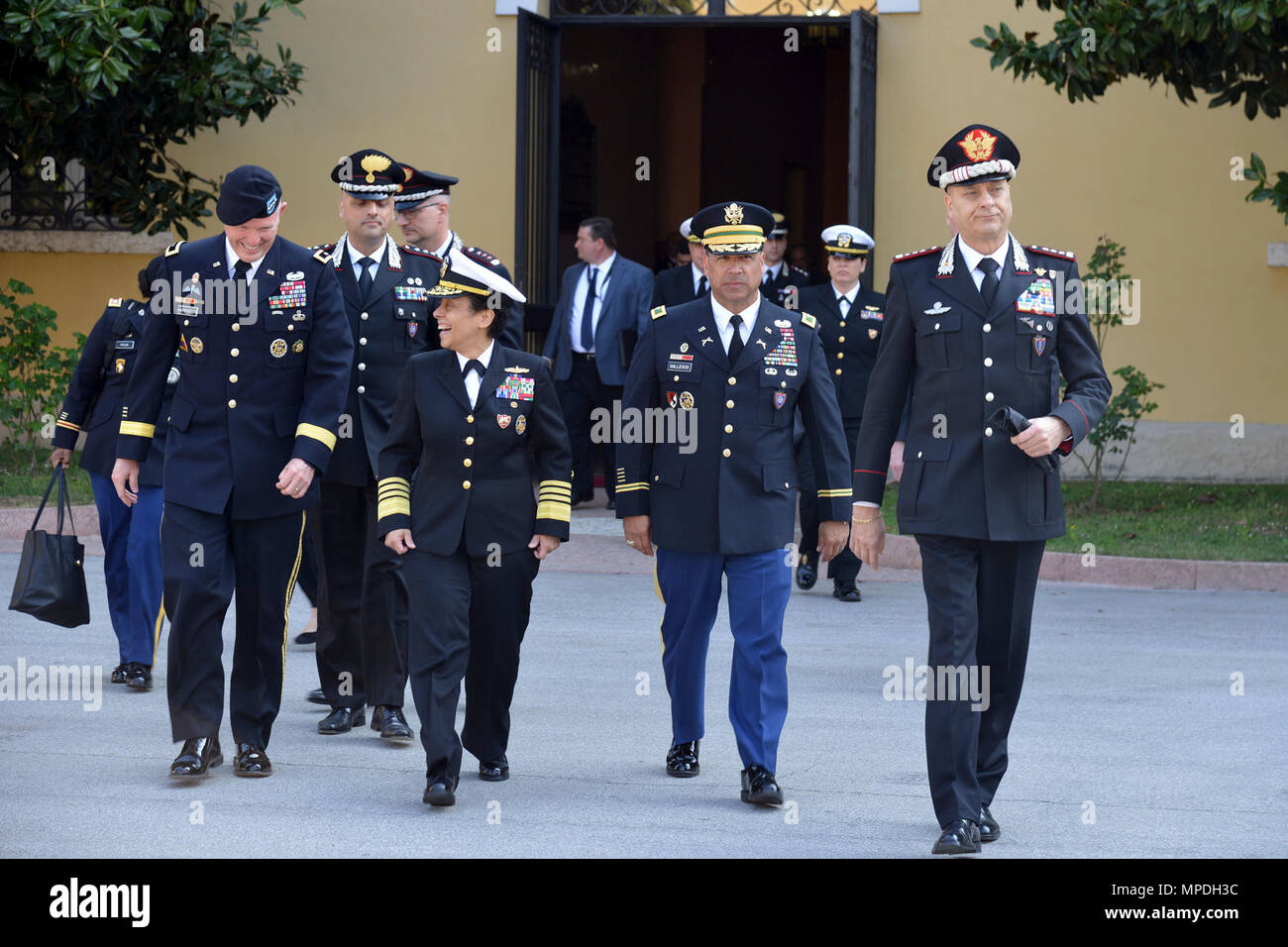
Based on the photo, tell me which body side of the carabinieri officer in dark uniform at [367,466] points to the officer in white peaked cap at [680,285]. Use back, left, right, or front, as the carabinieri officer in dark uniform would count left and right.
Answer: back

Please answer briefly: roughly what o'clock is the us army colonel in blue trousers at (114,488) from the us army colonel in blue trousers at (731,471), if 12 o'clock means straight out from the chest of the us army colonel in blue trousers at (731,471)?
the us army colonel in blue trousers at (114,488) is roughly at 4 o'clock from the us army colonel in blue trousers at (731,471).

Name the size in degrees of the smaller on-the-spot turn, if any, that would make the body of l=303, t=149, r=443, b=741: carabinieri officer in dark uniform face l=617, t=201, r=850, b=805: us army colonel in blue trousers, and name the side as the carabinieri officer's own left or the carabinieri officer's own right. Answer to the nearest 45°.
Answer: approximately 45° to the carabinieri officer's own left

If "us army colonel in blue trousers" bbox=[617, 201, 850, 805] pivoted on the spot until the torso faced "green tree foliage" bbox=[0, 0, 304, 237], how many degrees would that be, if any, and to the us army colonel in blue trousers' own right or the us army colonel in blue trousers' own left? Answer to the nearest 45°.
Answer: approximately 135° to the us army colonel in blue trousers' own right

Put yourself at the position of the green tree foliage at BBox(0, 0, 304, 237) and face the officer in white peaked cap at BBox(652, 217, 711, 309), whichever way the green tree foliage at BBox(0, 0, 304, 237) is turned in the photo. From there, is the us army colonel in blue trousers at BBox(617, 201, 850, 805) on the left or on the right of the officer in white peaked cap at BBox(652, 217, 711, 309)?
right

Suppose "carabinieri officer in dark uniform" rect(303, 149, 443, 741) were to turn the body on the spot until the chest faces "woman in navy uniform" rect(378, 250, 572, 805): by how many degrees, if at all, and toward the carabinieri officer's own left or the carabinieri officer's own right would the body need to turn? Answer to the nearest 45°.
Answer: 0° — they already face them

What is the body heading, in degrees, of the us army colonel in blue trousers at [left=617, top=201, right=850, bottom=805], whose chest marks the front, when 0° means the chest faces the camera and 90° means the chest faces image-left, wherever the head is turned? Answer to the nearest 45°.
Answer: approximately 0°

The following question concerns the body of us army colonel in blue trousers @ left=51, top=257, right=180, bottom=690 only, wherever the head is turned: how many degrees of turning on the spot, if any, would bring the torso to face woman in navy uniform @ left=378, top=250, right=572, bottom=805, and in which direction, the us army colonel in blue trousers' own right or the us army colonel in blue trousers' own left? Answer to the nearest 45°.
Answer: approximately 45° to the us army colonel in blue trousers' own left

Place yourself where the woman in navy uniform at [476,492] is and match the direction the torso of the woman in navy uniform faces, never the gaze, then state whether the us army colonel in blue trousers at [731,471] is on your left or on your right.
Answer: on your left

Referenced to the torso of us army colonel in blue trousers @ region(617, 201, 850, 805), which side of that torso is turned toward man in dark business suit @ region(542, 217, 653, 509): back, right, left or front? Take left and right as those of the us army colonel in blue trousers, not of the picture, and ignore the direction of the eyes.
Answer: back
